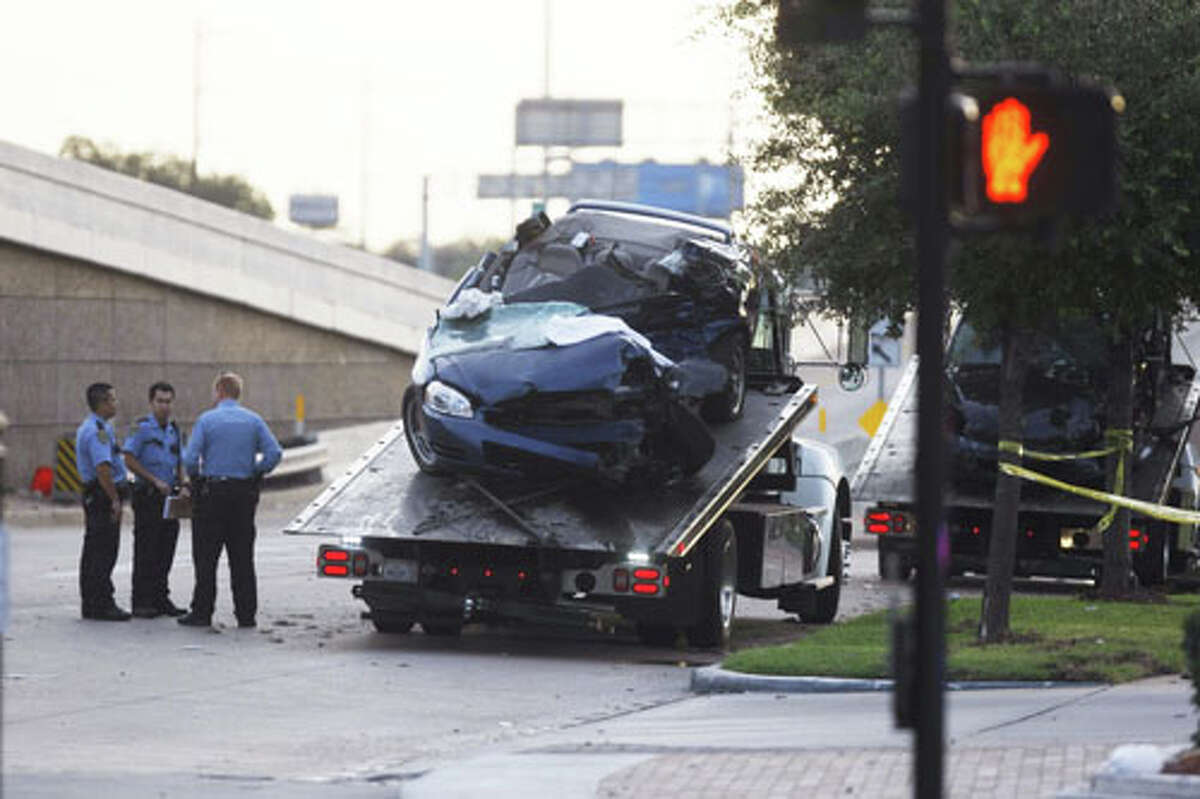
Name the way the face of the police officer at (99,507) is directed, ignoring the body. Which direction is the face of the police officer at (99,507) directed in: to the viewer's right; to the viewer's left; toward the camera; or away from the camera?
to the viewer's right

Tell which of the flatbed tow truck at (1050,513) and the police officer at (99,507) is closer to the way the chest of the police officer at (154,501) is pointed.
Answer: the flatbed tow truck

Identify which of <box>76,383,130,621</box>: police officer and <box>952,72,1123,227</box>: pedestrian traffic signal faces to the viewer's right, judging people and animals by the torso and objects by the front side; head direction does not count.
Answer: the police officer

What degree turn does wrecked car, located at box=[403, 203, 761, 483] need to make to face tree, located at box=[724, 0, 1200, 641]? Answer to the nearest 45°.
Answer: approximately 135° to its left

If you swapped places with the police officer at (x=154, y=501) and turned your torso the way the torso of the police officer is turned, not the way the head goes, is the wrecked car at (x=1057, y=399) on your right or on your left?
on your left

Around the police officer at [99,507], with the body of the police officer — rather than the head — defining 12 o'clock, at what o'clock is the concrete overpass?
The concrete overpass is roughly at 9 o'clock from the police officer.

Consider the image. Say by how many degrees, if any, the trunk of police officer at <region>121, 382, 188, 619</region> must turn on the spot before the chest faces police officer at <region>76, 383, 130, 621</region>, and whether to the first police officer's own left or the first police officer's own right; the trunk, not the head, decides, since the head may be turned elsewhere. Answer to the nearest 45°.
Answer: approximately 90° to the first police officer's own right

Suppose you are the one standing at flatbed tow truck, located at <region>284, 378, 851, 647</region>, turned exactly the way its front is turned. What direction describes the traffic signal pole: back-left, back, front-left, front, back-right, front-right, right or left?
back-right

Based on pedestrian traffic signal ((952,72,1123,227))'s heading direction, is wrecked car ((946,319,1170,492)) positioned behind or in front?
behind

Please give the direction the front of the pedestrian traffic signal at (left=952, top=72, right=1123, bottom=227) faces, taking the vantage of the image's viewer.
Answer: facing the viewer

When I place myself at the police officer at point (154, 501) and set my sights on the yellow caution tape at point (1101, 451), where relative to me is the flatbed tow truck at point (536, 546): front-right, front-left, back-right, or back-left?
front-right

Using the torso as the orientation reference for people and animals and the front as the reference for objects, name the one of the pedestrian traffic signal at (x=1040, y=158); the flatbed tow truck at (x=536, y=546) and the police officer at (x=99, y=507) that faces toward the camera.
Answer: the pedestrian traffic signal

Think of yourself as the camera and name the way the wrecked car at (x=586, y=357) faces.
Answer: facing the viewer and to the left of the viewer

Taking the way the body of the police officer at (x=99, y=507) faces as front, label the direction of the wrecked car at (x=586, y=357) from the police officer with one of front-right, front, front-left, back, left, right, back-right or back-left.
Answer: front-right
